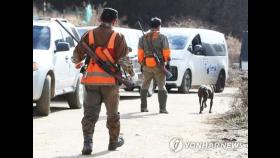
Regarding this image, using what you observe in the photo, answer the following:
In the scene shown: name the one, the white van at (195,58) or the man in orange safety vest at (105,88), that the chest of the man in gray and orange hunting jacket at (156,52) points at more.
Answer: the white van

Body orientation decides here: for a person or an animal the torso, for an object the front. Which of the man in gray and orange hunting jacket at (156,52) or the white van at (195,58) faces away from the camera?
the man in gray and orange hunting jacket

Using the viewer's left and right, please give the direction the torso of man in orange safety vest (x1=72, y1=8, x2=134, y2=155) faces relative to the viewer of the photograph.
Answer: facing away from the viewer

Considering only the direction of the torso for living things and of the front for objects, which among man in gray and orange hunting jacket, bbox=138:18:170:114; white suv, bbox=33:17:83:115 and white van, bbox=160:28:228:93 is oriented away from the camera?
the man in gray and orange hunting jacket

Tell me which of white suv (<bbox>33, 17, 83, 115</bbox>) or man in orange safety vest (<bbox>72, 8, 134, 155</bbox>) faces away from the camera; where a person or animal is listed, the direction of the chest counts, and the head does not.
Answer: the man in orange safety vest

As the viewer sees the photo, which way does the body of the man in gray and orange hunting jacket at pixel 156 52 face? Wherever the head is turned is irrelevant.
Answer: away from the camera

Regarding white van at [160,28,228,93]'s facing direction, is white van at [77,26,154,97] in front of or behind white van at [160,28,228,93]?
in front
